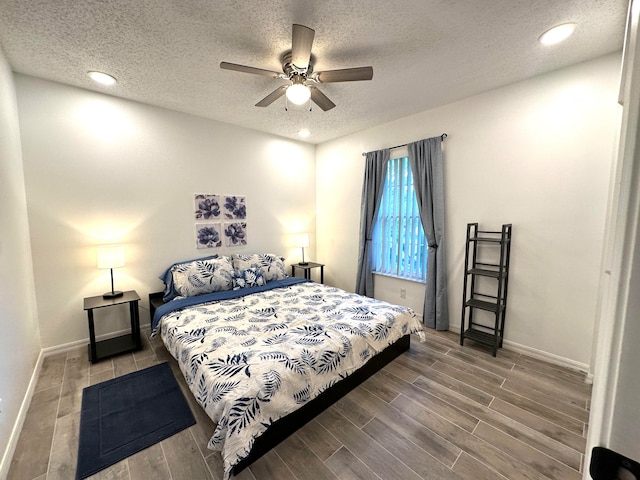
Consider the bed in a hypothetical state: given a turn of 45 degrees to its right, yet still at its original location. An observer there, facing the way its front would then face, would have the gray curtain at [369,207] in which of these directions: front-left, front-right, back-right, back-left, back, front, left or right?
back-left

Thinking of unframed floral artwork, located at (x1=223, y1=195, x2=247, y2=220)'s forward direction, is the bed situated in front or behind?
in front

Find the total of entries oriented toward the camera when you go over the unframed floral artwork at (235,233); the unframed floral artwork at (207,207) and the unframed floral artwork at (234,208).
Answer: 3

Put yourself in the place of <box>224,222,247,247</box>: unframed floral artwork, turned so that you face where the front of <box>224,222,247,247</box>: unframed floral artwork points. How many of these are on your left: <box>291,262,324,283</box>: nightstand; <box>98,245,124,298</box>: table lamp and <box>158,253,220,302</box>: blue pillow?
1

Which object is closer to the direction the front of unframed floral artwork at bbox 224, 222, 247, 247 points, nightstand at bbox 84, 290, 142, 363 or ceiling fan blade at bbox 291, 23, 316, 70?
the ceiling fan blade

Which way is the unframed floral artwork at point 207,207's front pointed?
toward the camera

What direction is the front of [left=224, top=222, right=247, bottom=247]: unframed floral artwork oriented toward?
toward the camera

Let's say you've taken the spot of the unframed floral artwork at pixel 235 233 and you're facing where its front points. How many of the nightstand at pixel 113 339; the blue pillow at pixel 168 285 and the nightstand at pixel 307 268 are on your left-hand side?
1

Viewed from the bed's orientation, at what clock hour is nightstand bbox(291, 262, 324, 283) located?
The nightstand is roughly at 8 o'clock from the bed.
